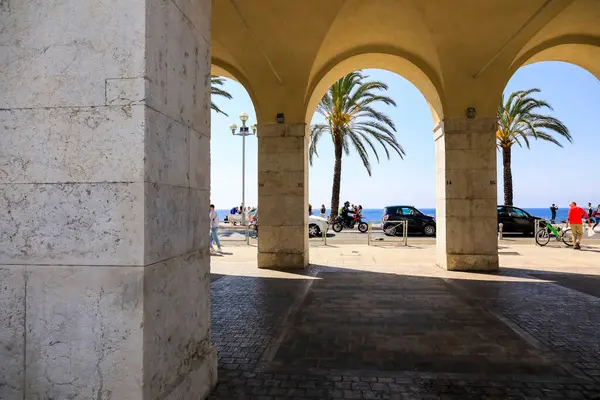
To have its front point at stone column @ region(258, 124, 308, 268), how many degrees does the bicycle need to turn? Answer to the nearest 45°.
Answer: approximately 45° to its left

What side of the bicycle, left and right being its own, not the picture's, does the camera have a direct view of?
left

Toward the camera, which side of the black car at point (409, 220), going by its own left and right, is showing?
right
